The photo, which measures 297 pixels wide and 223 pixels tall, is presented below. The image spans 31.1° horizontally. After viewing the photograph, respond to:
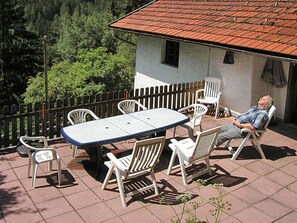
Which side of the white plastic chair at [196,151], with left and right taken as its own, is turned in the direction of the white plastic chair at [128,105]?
front

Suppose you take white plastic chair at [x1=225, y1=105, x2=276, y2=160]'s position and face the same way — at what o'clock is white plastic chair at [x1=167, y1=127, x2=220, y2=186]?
white plastic chair at [x1=167, y1=127, x2=220, y2=186] is roughly at 10 o'clock from white plastic chair at [x1=225, y1=105, x2=276, y2=160].

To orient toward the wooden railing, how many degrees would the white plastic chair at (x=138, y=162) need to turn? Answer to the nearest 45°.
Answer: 0° — it already faces it

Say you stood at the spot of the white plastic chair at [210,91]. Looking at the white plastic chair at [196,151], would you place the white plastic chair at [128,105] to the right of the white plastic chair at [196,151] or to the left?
right

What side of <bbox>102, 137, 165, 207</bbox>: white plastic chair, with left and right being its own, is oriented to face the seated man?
right

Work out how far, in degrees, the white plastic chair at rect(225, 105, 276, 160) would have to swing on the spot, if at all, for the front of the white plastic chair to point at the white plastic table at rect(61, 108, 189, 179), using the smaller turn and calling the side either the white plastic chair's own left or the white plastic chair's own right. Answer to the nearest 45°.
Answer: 0° — it already faces it

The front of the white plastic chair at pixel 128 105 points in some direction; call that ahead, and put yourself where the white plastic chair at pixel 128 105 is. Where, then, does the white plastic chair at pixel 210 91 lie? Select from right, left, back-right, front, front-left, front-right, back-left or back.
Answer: left

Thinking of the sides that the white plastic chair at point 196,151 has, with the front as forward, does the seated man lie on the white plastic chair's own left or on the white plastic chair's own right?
on the white plastic chair's own right

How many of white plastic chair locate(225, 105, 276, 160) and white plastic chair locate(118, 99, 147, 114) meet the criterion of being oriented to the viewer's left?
1

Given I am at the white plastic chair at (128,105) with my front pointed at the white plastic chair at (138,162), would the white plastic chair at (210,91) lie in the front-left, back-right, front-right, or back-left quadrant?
back-left

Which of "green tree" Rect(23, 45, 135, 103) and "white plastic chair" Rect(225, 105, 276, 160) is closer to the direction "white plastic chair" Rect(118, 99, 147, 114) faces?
the white plastic chair

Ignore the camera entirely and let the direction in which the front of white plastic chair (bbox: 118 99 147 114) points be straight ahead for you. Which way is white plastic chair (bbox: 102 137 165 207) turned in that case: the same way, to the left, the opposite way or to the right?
the opposite way

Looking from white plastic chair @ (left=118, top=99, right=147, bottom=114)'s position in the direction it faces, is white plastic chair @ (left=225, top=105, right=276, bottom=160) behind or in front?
in front

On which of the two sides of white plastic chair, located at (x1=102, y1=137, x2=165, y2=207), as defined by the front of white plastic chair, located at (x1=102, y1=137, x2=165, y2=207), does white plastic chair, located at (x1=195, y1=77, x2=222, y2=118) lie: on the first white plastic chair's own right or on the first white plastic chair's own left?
on the first white plastic chair's own right

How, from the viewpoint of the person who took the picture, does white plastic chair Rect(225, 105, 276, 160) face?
facing to the left of the viewer

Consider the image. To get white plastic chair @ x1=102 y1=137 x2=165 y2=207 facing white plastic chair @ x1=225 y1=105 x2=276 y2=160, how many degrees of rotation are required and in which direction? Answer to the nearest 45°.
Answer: approximately 90° to its right
